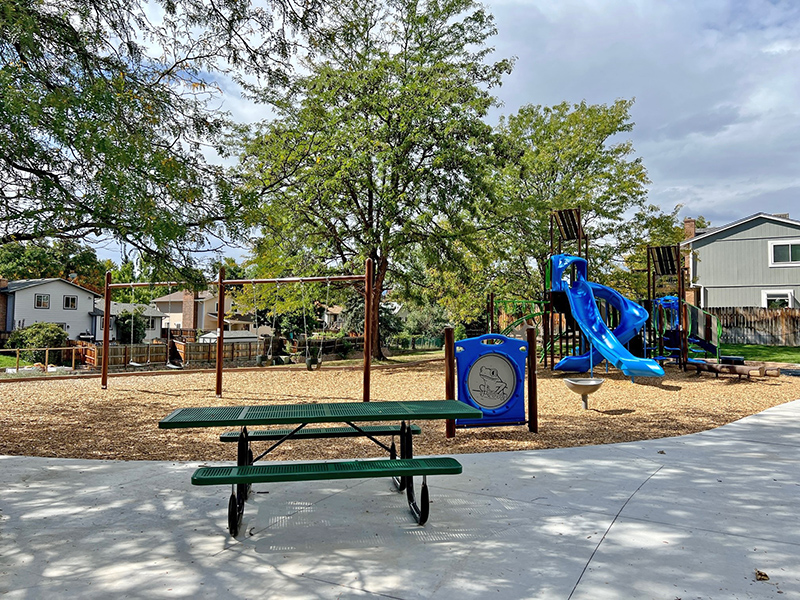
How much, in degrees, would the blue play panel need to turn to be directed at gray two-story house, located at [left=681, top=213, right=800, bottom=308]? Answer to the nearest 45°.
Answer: approximately 135° to its left

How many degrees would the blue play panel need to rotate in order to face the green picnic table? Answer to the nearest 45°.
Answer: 0° — it already faces it

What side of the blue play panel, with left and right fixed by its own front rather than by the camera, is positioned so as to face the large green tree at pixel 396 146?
back

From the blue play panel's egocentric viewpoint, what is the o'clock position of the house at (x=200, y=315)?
The house is roughly at 5 o'clock from the blue play panel.

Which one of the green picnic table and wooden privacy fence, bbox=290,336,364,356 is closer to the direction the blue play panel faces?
the green picnic table

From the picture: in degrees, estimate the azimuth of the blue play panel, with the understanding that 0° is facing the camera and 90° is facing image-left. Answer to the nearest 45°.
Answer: approximately 0°

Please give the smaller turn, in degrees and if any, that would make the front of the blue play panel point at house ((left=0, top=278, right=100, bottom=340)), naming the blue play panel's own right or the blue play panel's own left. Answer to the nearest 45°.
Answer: approximately 135° to the blue play panel's own right

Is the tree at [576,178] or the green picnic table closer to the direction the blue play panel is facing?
the green picnic table

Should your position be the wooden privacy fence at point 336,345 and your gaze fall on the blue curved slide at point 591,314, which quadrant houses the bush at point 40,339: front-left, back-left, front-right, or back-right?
back-right

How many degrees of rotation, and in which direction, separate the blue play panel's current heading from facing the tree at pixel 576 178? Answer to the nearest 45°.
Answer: approximately 180°
